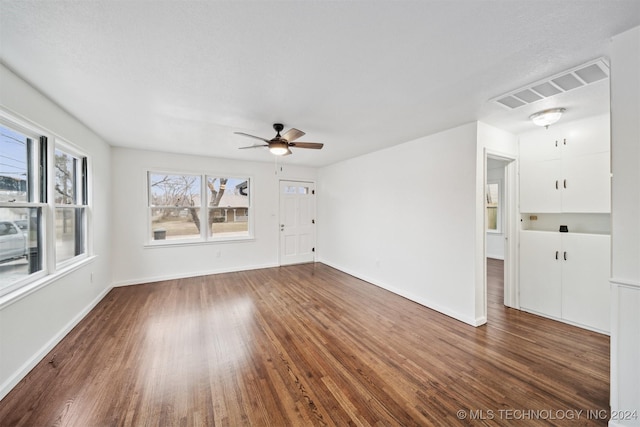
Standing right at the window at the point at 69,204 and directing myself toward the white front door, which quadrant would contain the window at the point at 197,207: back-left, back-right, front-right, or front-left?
front-left

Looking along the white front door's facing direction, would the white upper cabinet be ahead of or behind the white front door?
ahead

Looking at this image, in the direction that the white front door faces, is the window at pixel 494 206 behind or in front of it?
in front

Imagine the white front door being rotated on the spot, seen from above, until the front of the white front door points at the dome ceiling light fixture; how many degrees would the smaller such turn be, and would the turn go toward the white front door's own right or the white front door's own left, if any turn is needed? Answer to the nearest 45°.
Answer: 0° — it already faces it

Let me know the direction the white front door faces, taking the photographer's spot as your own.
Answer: facing the viewer and to the right of the viewer

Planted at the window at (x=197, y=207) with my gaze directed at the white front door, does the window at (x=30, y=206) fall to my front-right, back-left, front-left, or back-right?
back-right

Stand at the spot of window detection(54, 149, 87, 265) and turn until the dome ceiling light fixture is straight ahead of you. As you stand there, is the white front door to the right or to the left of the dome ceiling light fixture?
left

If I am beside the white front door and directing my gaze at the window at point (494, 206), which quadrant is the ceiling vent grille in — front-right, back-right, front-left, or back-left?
front-right

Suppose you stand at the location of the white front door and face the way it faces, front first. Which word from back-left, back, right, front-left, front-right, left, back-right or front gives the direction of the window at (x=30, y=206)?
right

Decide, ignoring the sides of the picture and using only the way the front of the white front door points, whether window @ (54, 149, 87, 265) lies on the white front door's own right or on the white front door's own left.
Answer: on the white front door's own right

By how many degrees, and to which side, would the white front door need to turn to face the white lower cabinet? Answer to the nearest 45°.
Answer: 0° — it already faces it

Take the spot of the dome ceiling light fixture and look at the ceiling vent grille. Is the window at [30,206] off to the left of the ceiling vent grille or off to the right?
right

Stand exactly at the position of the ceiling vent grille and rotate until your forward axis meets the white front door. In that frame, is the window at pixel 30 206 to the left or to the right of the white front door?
left

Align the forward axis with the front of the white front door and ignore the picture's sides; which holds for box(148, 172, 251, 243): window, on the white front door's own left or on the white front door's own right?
on the white front door's own right
